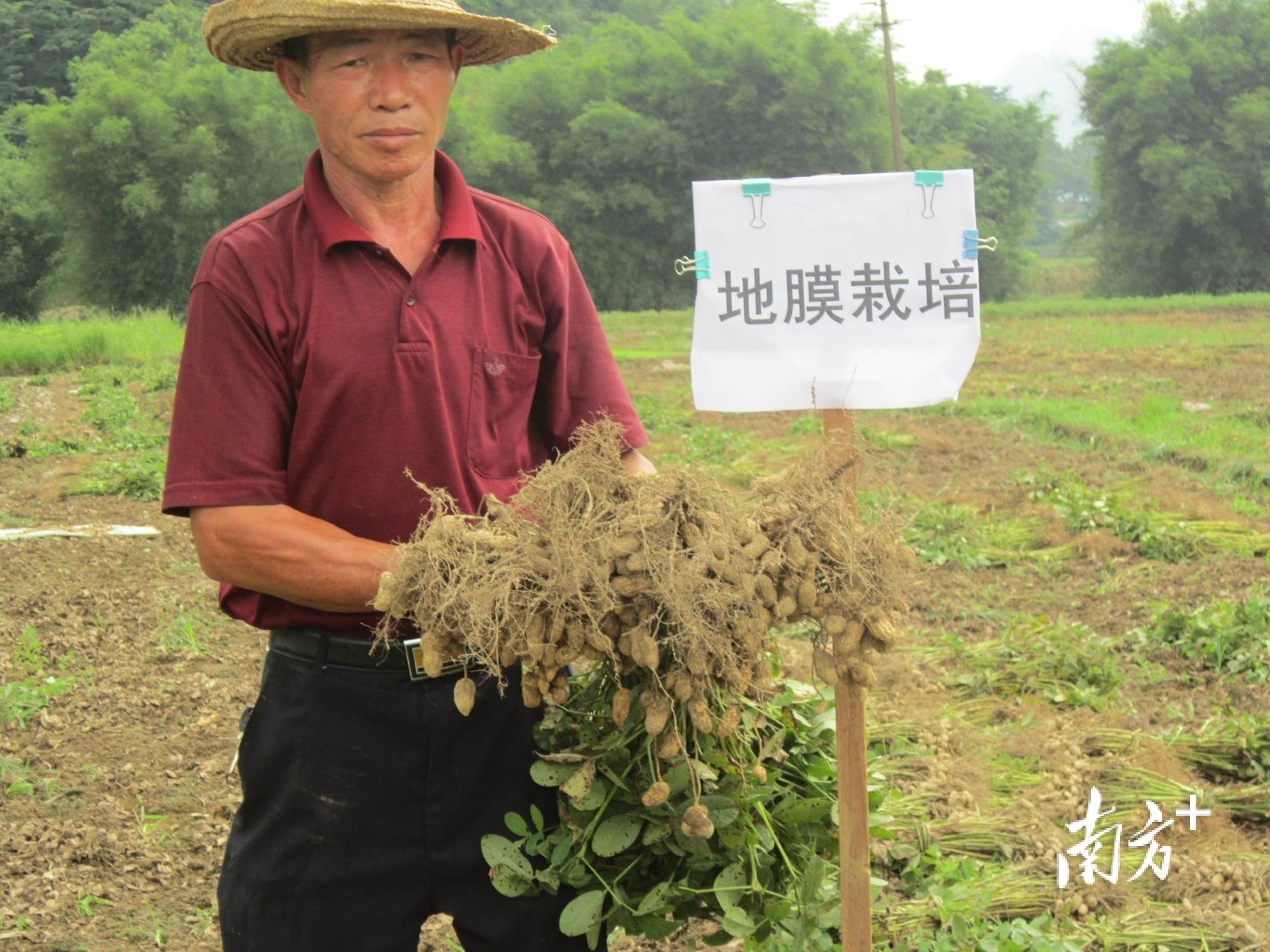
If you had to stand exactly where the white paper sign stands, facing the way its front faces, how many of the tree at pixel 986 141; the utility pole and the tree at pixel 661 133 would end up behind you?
3

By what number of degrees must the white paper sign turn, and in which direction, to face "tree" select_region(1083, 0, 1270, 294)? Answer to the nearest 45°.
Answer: approximately 180°

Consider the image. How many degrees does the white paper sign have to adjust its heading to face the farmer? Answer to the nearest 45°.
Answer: approximately 90° to its right

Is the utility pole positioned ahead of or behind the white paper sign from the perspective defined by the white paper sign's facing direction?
behind

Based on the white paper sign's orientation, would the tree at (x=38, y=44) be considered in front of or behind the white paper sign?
behind

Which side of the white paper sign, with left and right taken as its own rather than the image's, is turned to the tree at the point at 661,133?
back

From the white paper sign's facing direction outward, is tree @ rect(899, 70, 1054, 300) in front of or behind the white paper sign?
behind

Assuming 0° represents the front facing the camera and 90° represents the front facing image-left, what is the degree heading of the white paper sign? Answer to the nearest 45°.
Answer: approximately 0°

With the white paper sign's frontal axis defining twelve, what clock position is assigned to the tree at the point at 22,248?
The tree is roughly at 5 o'clock from the white paper sign.

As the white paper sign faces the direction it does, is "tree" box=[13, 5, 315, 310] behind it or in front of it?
behind

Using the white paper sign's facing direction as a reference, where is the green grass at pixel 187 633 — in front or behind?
behind
